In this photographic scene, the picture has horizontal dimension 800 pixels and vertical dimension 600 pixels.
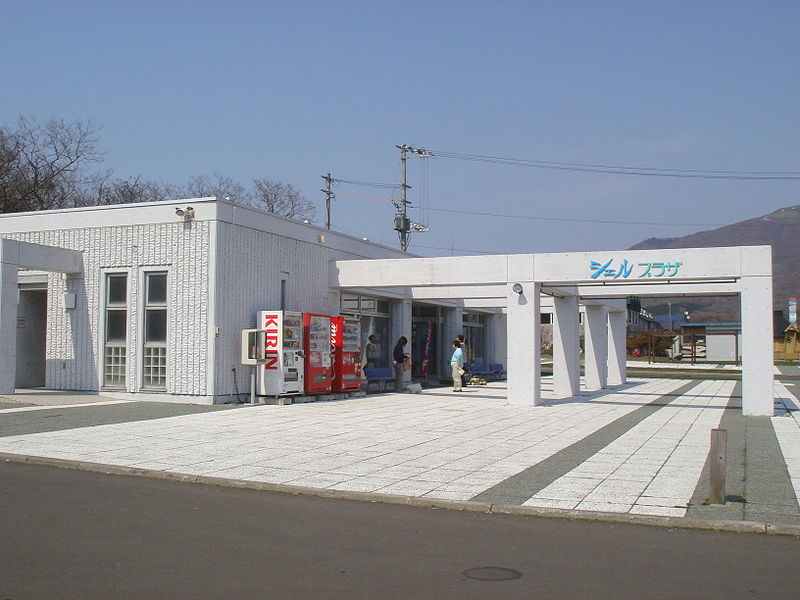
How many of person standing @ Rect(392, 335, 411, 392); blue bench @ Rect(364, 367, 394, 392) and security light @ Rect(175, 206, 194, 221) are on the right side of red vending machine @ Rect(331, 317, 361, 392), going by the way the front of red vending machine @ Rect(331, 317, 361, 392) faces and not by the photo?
1

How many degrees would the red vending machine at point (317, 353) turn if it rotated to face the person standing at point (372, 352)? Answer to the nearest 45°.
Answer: approximately 135° to its left

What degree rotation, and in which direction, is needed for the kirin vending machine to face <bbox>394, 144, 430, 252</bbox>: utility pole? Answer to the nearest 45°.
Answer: approximately 135° to its left

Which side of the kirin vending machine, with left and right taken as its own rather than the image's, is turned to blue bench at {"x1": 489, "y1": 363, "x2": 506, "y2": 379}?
left

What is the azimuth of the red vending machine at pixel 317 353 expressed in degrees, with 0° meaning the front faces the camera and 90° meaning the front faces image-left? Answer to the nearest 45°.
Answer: approximately 315°

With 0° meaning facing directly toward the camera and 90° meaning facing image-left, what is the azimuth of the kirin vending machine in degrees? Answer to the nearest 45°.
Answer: approximately 315°

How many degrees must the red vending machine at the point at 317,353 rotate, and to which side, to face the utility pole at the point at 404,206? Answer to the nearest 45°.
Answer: approximately 135° to its left

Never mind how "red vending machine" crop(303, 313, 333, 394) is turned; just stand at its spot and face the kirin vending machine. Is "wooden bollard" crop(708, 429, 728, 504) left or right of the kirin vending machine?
left
